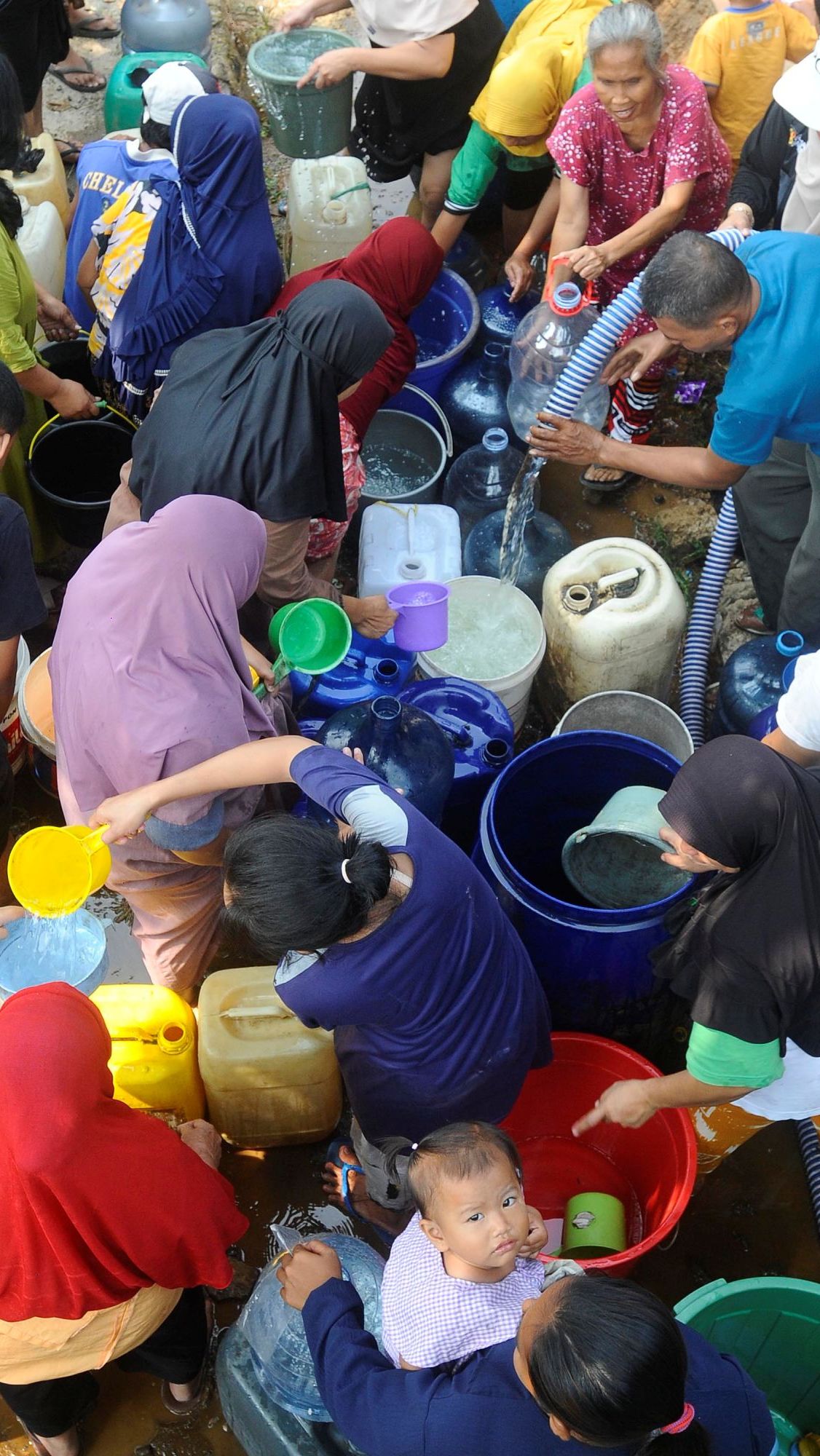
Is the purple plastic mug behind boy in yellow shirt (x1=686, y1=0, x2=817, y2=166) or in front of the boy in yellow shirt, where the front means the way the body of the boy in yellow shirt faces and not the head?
behind

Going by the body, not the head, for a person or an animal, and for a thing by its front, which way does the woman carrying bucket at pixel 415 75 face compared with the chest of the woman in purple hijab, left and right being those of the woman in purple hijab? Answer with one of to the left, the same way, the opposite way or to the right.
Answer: the opposite way

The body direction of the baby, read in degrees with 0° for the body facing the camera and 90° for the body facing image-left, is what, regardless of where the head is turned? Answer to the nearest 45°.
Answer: approximately 315°

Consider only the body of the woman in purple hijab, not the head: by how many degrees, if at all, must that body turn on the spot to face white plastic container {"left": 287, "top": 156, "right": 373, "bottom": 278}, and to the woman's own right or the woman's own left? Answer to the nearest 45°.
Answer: approximately 45° to the woman's own left

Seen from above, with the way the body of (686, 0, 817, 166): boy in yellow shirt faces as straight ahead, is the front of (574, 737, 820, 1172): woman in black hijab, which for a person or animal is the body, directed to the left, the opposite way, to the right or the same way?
to the left

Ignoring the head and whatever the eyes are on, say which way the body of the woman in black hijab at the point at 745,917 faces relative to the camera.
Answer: to the viewer's left

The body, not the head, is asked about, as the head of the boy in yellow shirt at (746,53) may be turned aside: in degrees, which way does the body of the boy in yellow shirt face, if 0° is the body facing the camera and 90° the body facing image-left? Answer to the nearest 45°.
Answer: approximately 180°

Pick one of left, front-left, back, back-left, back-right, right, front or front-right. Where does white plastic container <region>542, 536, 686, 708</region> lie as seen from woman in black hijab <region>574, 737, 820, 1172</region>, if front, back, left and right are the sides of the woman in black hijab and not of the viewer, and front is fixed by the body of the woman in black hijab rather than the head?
right

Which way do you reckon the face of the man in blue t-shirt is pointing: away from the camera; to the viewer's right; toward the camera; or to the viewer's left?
to the viewer's left

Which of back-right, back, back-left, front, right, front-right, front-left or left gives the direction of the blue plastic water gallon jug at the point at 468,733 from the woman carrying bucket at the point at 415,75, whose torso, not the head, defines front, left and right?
front-left

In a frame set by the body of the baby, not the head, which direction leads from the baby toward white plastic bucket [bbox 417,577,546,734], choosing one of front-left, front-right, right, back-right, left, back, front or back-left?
back-left

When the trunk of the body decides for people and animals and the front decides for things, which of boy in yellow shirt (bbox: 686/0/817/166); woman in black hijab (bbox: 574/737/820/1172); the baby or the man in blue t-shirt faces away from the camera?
the boy in yellow shirt

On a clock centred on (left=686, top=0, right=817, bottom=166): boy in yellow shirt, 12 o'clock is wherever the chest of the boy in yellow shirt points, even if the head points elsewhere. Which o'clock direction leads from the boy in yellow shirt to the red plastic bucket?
The red plastic bucket is roughly at 6 o'clock from the boy in yellow shirt.

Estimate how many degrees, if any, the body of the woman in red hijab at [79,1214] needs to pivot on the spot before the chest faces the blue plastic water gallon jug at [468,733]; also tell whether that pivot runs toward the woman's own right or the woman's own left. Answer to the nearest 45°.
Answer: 0° — they already face it
